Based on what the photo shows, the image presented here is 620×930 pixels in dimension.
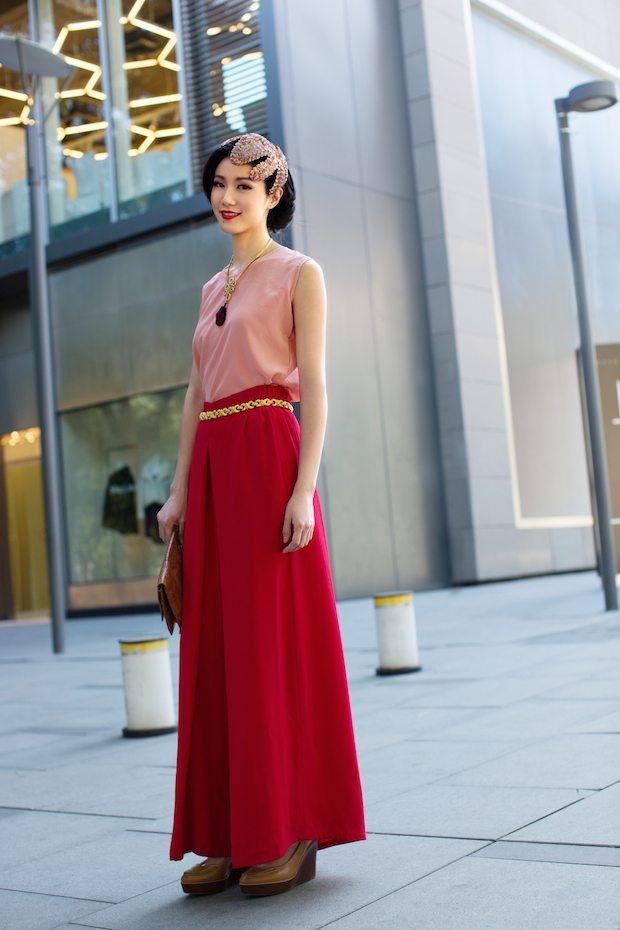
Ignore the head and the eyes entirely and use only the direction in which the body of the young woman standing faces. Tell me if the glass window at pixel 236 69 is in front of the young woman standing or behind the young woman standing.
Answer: behind

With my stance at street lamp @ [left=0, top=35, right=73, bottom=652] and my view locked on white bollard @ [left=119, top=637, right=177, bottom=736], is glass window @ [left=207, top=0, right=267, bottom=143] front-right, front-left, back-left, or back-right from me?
back-left

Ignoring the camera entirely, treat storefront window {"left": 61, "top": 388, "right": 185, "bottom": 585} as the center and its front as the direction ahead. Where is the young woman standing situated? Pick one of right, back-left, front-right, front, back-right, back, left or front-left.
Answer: front-left

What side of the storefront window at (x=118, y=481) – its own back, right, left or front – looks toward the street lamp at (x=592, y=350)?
left

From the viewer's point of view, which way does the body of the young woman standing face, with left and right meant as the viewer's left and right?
facing the viewer and to the left of the viewer

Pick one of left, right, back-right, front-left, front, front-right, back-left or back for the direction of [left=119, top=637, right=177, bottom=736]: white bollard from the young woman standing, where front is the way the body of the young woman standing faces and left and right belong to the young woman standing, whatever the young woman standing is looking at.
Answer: back-right

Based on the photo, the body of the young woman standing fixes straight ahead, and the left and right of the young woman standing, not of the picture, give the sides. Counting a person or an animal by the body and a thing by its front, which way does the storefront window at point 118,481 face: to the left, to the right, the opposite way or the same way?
the same way

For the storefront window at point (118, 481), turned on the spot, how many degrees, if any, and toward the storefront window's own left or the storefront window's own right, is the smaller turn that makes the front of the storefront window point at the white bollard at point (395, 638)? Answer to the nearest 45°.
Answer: approximately 45° to the storefront window's own left
